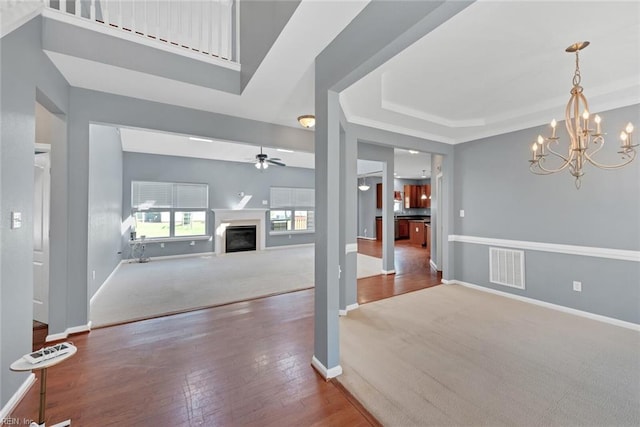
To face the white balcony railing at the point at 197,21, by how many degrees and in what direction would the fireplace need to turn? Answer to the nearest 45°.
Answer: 0° — it already faces it

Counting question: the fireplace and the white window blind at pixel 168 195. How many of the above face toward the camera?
2

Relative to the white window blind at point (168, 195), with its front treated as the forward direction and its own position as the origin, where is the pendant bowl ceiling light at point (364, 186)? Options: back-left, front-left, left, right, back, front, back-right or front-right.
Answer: left

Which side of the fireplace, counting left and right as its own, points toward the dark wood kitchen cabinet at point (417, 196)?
left

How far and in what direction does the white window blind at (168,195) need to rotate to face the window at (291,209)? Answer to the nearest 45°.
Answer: approximately 90° to its left

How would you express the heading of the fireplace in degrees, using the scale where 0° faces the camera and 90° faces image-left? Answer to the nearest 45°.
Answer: approximately 0°

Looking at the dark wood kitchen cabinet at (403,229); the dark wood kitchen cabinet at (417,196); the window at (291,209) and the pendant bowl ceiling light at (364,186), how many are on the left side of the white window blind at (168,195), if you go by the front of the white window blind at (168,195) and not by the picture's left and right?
4

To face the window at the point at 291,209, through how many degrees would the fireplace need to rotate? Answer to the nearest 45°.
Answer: approximately 90° to its left

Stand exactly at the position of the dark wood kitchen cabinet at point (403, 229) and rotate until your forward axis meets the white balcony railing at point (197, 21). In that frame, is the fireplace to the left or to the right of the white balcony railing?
right

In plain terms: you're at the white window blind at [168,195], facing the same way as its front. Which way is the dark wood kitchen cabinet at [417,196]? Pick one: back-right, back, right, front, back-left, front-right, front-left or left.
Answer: left

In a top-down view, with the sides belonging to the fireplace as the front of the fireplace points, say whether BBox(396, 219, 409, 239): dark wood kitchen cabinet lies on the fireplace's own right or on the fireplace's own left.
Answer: on the fireplace's own left

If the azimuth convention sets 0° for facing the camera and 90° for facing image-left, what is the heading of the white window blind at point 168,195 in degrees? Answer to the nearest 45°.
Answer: approximately 0°

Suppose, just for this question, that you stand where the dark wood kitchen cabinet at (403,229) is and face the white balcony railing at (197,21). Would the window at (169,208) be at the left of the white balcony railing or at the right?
right
